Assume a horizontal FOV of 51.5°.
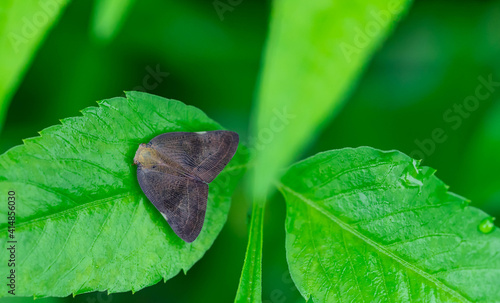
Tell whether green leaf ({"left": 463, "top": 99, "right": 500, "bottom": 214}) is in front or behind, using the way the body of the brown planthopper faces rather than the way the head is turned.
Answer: behind

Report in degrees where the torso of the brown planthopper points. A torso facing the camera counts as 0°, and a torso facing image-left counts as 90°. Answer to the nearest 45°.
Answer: approximately 90°

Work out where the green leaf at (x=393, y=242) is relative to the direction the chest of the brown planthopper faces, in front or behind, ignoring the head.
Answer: behind

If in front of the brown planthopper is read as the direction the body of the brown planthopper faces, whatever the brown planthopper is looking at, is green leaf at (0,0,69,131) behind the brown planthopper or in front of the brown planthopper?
in front
